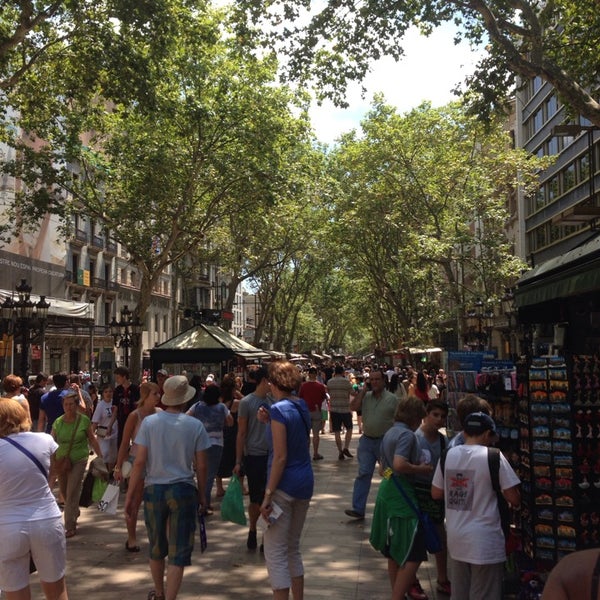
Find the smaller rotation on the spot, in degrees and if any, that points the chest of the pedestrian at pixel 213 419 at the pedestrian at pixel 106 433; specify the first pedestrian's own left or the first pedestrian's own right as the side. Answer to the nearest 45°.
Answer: approximately 45° to the first pedestrian's own left

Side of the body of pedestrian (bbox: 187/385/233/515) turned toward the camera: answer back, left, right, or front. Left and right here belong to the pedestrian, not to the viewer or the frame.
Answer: back

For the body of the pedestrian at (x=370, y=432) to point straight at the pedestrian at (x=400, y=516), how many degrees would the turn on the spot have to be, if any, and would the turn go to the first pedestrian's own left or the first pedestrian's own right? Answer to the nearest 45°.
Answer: approximately 45° to the first pedestrian's own left

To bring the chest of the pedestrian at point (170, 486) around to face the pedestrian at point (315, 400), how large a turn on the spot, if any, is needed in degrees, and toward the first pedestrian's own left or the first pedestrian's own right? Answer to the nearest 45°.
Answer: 0° — they already face them

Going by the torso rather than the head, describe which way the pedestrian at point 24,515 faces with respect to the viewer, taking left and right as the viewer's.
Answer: facing away from the viewer

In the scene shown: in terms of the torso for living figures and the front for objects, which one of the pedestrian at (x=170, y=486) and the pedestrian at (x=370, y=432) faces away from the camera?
the pedestrian at (x=170, y=486)

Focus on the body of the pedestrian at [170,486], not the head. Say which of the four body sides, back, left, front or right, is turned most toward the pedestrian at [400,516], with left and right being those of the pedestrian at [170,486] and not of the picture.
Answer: right

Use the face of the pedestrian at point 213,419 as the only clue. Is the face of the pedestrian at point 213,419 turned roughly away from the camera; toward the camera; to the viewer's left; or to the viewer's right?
away from the camera

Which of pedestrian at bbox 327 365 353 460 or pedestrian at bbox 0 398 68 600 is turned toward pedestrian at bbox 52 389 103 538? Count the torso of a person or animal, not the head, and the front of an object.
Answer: pedestrian at bbox 0 398 68 600

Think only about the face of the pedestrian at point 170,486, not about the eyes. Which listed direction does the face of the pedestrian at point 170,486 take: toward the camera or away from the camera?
away from the camera
